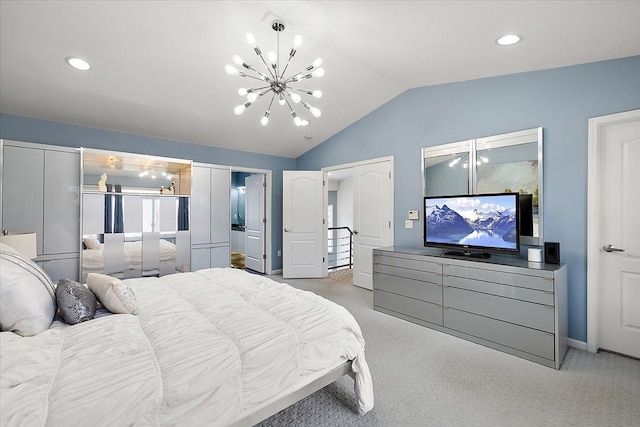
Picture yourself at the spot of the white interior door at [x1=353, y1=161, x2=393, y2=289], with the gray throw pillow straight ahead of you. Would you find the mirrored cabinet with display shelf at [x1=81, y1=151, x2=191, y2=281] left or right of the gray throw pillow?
right

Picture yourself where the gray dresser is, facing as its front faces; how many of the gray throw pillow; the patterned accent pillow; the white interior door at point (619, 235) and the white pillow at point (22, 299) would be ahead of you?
3

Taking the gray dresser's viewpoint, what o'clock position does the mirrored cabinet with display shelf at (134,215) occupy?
The mirrored cabinet with display shelf is roughly at 1 o'clock from the gray dresser.

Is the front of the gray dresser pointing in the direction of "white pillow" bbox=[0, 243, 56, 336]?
yes

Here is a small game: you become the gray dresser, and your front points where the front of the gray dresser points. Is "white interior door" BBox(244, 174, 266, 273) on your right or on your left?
on your right

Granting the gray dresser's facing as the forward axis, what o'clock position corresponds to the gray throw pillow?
The gray throw pillow is roughly at 12 o'clock from the gray dresser.

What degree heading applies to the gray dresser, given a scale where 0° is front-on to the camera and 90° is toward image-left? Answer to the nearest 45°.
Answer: approximately 45°

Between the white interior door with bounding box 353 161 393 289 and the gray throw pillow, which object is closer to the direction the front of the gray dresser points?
the gray throw pillow

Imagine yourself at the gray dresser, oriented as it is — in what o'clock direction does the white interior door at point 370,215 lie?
The white interior door is roughly at 3 o'clock from the gray dresser.

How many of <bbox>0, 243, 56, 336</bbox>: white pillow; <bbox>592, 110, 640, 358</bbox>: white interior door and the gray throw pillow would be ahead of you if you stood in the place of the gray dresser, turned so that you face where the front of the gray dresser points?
2

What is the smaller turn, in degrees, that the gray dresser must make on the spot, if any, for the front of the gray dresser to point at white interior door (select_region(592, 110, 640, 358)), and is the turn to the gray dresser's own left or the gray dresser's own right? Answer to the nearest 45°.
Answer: approximately 135° to the gray dresser's own left
